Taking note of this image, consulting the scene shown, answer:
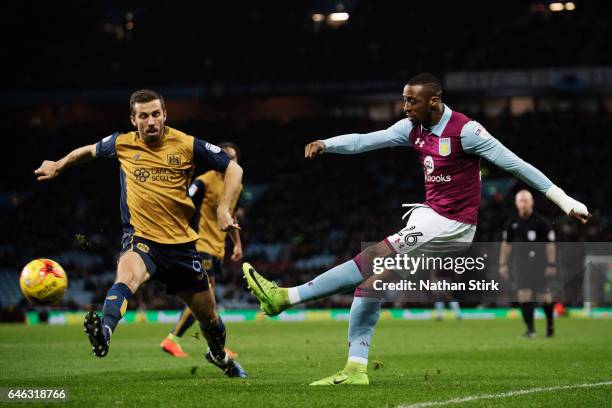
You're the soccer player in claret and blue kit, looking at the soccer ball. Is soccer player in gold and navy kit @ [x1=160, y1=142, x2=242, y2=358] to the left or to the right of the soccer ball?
right

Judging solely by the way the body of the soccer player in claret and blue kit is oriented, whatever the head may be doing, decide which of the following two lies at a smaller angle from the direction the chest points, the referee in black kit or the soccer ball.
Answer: the soccer ball

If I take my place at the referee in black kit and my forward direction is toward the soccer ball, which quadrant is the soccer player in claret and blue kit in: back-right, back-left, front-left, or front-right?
front-left

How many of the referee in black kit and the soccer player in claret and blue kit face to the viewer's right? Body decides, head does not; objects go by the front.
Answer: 0

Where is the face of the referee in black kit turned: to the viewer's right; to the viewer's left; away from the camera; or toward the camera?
toward the camera

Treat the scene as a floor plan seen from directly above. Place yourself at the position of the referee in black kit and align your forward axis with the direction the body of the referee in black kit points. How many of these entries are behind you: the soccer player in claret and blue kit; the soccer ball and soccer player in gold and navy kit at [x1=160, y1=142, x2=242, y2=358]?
0

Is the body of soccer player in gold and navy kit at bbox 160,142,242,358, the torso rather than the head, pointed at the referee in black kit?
no

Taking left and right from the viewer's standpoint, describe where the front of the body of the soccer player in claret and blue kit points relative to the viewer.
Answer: facing the viewer and to the left of the viewer

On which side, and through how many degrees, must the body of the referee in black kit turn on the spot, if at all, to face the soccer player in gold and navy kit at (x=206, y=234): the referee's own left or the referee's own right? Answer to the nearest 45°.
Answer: approximately 45° to the referee's own right

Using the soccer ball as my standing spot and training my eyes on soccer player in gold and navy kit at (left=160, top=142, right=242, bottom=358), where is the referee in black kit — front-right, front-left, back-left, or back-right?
front-right

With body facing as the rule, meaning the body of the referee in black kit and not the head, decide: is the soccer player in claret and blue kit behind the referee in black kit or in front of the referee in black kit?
in front

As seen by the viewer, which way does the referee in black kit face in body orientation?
toward the camera

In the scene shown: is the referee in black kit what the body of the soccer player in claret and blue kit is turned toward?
no

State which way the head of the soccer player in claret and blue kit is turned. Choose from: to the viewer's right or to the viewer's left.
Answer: to the viewer's left
